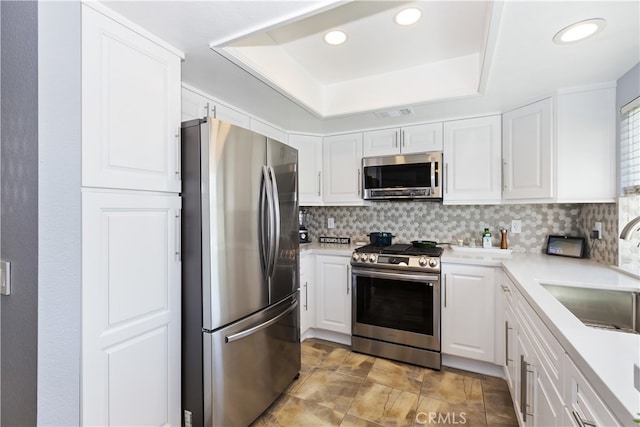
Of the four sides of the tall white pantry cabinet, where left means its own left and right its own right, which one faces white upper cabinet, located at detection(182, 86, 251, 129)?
left

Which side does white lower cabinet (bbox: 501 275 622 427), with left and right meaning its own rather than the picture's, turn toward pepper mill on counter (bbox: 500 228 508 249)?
right

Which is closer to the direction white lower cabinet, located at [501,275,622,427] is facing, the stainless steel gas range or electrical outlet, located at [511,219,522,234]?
the stainless steel gas range

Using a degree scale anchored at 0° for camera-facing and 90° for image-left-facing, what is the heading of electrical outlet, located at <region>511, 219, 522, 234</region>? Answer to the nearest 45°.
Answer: approximately 0°

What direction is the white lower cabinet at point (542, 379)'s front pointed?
to the viewer's left

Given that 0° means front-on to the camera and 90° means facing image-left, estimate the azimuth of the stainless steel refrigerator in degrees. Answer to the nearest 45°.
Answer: approximately 315°

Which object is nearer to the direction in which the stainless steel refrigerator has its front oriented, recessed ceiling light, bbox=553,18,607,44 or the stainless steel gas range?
the recessed ceiling light

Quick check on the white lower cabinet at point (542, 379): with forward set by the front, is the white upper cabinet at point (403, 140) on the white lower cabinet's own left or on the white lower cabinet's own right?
on the white lower cabinet's own right

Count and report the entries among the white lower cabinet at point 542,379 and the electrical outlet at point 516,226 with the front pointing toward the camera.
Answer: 1
